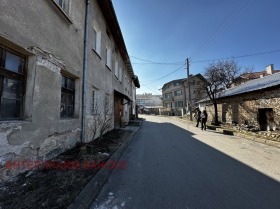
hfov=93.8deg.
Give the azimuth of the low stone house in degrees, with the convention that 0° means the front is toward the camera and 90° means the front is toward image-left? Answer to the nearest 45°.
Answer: approximately 45°

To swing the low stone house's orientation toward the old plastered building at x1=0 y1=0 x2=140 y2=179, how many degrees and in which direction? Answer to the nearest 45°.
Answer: approximately 45° to its left
